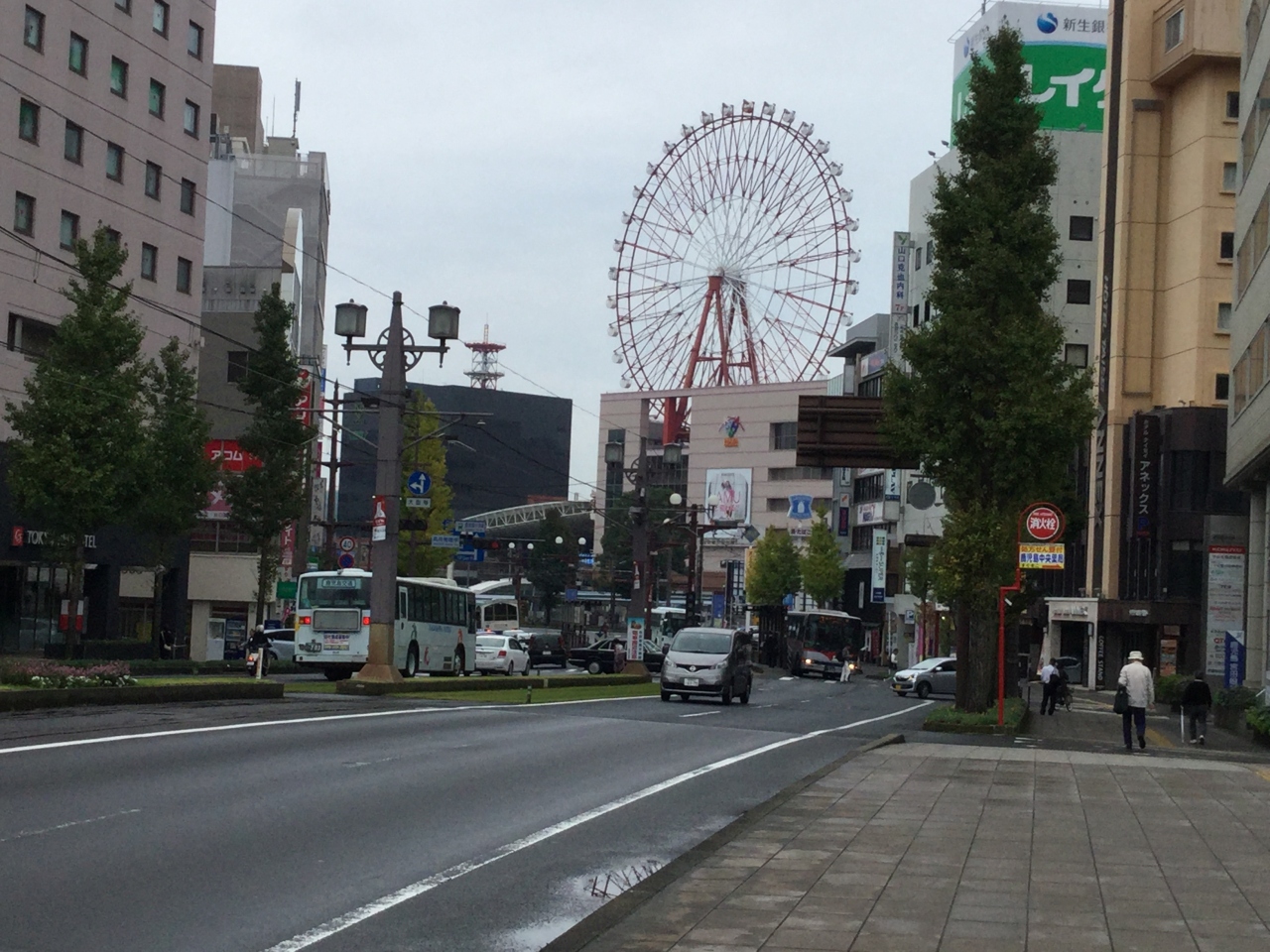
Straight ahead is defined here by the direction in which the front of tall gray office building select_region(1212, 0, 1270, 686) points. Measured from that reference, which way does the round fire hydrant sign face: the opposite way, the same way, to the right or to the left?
to the left

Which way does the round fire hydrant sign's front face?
toward the camera

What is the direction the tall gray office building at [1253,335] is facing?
to the viewer's left

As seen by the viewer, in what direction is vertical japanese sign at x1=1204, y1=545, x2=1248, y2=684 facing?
toward the camera

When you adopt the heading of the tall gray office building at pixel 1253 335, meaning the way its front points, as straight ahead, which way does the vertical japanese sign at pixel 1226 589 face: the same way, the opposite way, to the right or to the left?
to the left

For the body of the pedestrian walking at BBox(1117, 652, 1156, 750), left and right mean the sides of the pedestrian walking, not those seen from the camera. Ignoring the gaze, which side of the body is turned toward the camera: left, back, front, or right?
back

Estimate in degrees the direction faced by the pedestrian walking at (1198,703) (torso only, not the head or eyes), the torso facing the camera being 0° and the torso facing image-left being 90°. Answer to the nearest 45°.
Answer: approximately 180°

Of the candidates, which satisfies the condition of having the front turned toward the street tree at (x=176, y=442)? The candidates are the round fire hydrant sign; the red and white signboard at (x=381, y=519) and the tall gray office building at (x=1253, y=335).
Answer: the tall gray office building

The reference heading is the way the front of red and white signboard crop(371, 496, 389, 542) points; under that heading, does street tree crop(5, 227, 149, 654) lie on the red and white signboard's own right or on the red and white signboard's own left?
on the red and white signboard's own right
